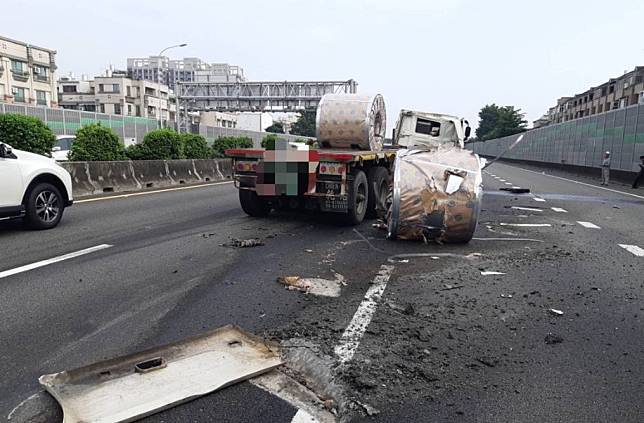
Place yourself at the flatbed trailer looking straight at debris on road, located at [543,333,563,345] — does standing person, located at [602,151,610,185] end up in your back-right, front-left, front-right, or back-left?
back-left

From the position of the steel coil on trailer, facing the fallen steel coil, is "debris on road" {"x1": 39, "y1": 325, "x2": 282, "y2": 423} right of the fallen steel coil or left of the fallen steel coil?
right

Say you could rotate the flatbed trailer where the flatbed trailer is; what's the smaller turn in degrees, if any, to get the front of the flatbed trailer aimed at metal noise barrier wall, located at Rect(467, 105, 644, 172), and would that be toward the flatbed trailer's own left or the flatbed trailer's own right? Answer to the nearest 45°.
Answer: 0° — it already faces it

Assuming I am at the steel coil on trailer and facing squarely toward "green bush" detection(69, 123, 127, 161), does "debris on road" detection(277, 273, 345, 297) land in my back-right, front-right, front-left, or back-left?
back-left

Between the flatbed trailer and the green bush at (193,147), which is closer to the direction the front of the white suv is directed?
the green bush

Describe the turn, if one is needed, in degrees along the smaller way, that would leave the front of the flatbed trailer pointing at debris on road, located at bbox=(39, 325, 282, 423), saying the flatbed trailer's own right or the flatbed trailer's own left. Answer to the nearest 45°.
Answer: approximately 135° to the flatbed trailer's own right

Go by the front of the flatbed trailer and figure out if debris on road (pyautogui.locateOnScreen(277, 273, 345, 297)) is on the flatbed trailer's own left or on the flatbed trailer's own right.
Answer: on the flatbed trailer's own right

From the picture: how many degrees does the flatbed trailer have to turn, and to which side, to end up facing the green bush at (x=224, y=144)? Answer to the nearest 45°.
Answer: approximately 45° to its left

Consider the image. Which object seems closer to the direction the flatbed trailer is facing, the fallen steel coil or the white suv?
the fallen steel coil

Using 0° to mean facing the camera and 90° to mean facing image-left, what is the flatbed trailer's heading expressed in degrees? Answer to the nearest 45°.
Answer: approximately 225°
